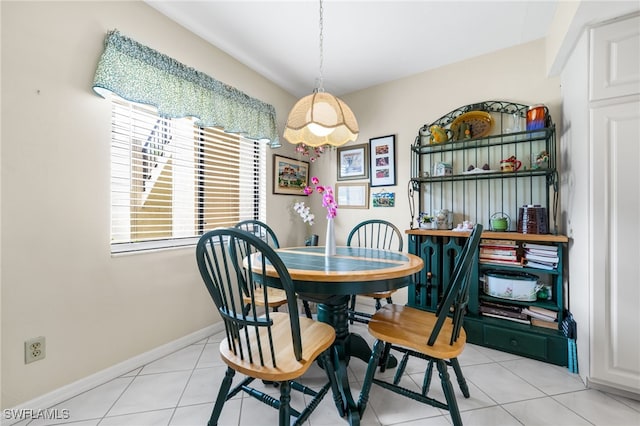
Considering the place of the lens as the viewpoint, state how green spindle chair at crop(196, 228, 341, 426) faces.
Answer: facing away from the viewer and to the right of the viewer

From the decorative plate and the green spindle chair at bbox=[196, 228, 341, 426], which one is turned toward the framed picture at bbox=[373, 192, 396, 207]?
the green spindle chair

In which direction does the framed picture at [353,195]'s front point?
toward the camera

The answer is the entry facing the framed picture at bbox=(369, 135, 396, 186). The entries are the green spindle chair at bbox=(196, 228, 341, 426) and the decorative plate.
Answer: the green spindle chair

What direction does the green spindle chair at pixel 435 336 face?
to the viewer's left

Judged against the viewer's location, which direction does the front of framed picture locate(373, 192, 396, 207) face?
facing the viewer

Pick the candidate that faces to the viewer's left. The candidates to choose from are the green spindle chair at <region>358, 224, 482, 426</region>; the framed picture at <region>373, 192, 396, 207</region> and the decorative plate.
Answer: the green spindle chair

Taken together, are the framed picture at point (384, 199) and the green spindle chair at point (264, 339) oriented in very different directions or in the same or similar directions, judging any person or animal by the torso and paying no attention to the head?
very different directions

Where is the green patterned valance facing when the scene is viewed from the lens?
facing the viewer and to the right of the viewer

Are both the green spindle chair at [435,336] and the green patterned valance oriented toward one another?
yes

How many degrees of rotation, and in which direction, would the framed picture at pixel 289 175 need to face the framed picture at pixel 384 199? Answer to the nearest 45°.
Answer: approximately 45° to its left

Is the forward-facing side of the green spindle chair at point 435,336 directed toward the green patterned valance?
yes

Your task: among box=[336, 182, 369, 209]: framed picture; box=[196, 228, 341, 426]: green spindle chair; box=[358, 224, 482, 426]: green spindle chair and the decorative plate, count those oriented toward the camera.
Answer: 2
